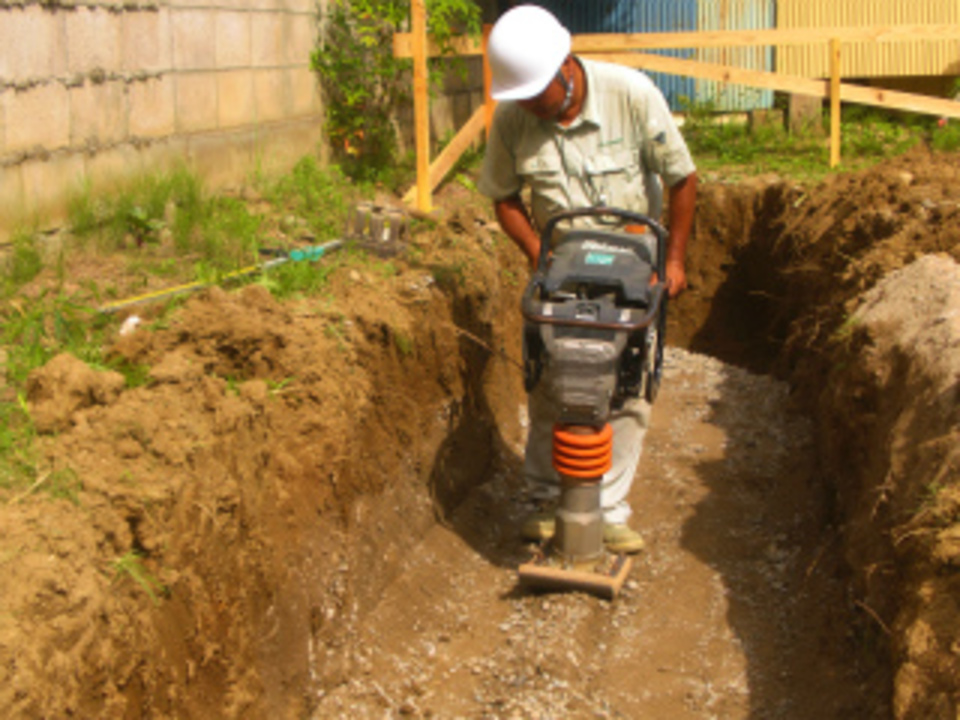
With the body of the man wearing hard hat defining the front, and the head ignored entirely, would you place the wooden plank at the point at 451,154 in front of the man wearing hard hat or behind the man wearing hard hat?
behind

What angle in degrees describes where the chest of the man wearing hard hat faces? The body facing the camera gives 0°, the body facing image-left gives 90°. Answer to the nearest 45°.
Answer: approximately 0°

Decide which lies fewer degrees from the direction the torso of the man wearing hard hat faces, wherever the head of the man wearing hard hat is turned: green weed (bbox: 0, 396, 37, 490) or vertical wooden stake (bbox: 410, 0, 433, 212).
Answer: the green weed

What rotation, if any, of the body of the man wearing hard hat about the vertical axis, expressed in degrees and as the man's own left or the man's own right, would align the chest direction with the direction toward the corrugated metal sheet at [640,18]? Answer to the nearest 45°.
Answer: approximately 180°

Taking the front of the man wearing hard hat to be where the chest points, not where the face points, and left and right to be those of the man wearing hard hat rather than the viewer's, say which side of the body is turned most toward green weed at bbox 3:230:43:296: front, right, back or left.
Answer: right

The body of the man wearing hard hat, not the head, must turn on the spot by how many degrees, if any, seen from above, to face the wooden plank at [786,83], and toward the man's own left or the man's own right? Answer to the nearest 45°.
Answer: approximately 180°
